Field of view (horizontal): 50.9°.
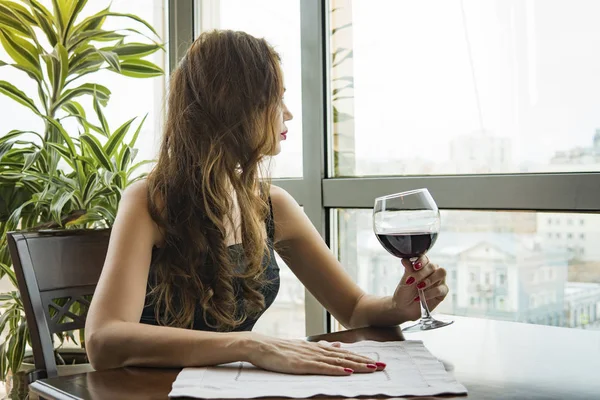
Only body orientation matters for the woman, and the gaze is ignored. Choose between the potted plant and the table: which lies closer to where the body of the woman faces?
the table

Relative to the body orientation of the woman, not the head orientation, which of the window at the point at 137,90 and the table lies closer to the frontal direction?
the table

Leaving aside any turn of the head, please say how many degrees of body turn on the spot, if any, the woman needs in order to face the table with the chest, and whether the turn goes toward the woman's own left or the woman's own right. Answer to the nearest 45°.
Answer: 0° — they already face it
